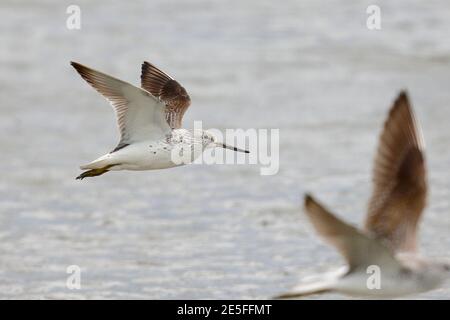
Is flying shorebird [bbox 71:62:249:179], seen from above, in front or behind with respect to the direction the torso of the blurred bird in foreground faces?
behind

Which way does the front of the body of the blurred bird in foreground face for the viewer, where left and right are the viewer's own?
facing to the right of the viewer

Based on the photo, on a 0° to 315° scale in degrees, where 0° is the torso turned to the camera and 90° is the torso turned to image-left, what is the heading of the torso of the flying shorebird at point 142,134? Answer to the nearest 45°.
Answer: approximately 270°

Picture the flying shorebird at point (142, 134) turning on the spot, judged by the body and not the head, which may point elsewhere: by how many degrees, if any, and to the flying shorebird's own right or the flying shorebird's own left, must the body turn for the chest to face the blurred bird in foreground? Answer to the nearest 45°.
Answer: approximately 45° to the flying shorebird's own right

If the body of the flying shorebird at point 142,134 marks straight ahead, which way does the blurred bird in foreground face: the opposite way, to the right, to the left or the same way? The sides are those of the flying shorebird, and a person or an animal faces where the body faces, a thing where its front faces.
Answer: the same way

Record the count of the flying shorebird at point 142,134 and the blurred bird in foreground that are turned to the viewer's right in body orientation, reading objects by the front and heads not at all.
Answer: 2
